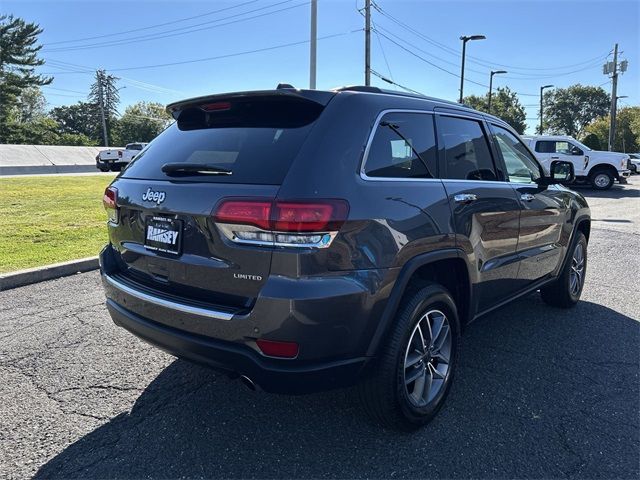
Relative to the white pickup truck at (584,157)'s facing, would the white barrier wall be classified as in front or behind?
behind

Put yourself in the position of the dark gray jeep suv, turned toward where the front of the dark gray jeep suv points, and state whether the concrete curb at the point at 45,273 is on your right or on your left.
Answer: on your left

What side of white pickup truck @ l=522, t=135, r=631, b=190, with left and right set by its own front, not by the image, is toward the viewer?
right

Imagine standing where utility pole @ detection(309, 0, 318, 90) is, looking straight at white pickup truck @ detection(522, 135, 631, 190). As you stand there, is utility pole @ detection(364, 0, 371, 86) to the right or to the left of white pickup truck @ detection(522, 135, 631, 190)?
left

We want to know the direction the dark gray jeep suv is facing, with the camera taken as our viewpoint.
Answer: facing away from the viewer and to the right of the viewer

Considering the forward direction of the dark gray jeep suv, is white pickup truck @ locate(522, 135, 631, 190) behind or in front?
in front

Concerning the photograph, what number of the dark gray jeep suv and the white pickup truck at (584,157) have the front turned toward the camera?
0

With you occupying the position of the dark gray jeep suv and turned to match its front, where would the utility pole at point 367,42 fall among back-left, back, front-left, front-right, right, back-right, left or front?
front-left

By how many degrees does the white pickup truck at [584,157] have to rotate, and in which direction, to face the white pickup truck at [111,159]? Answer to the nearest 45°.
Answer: approximately 180°

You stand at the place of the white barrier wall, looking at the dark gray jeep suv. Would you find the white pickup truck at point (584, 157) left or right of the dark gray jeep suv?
left

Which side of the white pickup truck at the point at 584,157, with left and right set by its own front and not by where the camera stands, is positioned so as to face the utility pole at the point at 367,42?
back
